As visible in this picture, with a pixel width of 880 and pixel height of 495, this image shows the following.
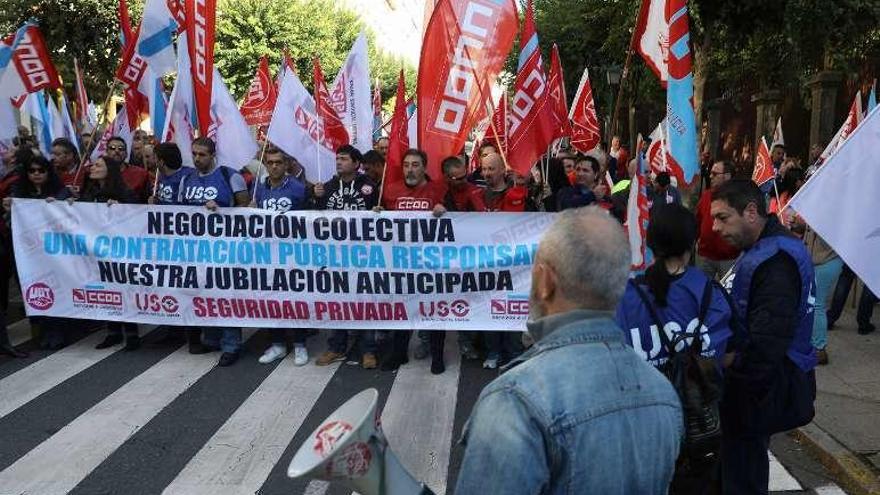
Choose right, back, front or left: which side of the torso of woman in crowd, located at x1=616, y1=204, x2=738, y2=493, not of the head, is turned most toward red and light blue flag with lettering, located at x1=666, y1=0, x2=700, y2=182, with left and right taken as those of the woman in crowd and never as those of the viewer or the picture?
front

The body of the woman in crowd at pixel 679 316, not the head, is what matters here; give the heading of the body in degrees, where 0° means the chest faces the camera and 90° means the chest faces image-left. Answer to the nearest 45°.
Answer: approximately 180°

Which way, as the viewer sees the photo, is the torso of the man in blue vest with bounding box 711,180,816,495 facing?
to the viewer's left

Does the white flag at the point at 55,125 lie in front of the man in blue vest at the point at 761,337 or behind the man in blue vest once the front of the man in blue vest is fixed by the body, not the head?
in front

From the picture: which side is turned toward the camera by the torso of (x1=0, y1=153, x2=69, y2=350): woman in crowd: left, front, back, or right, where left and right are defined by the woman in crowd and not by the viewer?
front

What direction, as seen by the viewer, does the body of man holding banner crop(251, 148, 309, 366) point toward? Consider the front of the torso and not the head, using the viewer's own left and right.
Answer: facing the viewer

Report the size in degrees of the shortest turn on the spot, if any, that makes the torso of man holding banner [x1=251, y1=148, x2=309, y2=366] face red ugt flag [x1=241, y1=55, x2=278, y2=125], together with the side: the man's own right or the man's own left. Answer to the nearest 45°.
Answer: approximately 180°

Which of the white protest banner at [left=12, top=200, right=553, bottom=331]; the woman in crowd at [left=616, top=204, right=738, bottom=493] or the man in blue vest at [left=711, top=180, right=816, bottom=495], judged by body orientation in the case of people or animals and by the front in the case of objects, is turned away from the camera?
the woman in crowd

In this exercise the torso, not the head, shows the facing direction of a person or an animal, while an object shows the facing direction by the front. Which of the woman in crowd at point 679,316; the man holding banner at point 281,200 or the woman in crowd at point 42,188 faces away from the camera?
the woman in crowd at point 679,316

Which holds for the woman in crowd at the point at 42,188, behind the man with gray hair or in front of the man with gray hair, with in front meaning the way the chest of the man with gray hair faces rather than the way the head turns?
in front

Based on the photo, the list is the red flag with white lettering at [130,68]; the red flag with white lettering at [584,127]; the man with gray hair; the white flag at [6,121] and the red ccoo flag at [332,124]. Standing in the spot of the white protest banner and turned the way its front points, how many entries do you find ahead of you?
1

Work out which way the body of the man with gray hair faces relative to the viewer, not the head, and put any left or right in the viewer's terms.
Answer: facing away from the viewer and to the left of the viewer

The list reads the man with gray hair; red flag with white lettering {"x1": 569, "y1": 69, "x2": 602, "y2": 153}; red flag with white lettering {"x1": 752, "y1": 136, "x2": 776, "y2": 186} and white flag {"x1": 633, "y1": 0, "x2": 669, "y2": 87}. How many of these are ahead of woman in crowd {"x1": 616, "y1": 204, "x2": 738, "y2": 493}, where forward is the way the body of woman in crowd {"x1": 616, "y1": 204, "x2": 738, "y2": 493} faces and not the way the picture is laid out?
3

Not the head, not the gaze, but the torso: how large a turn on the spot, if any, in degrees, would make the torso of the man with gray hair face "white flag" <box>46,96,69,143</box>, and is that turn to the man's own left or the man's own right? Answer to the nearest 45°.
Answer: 0° — they already face it

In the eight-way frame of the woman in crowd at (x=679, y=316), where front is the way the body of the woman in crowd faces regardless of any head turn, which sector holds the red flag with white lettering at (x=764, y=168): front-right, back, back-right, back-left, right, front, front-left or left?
front
